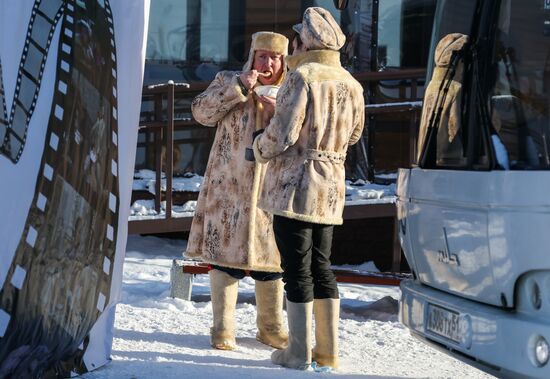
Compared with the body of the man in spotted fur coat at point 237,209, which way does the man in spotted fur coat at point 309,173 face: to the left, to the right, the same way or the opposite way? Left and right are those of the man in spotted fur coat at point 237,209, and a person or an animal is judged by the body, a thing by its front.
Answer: the opposite way

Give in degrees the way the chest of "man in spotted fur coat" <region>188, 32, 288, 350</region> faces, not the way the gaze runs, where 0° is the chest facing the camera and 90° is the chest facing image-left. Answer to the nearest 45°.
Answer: approximately 315°

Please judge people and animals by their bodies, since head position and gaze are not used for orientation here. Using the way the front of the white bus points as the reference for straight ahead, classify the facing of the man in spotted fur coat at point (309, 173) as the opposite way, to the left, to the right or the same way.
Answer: to the right

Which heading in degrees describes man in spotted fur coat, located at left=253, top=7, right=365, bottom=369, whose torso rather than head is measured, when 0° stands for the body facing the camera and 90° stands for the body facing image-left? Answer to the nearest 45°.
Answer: approximately 135°

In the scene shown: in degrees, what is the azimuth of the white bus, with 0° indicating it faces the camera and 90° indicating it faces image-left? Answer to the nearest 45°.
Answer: approximately 45°

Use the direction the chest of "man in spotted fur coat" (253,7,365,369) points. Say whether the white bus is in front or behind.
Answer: behind

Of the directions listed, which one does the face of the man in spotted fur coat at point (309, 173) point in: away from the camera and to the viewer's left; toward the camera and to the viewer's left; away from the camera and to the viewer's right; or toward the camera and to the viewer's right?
away from the camera and to the viewer's left
